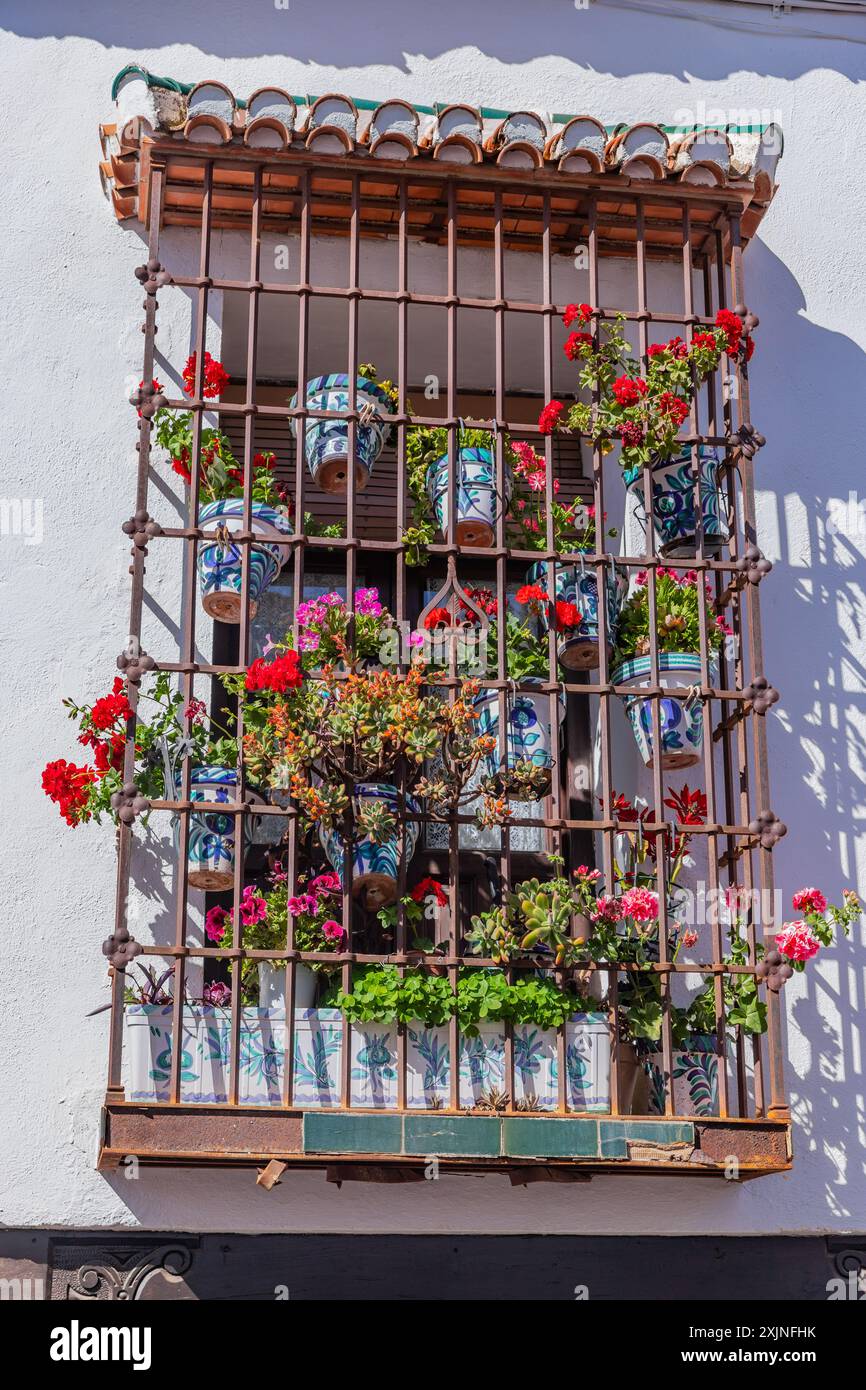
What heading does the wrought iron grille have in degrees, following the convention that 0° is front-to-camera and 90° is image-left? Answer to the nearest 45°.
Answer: approximately 0°
